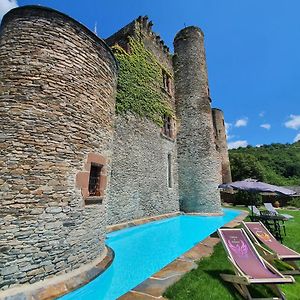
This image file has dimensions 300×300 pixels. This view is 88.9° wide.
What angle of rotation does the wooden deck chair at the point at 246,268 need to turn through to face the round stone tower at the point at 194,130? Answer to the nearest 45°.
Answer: approximately 135° to its left

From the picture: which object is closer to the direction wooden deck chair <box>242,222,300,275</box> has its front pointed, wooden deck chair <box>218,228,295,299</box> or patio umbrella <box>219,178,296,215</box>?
the wooden deck chair

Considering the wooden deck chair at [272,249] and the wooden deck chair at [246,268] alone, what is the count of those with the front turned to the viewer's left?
0

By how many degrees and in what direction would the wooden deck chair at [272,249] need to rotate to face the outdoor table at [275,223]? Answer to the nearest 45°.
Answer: approximately 135° to its left

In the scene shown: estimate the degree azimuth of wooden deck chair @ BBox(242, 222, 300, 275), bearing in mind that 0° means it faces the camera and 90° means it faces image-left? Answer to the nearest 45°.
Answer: approximately 315°
